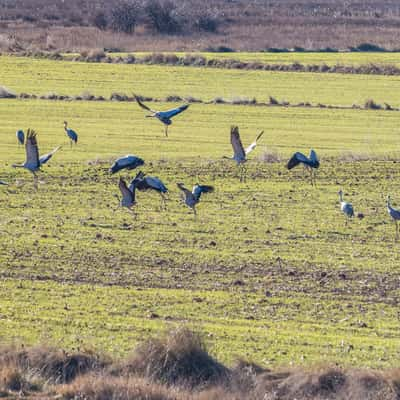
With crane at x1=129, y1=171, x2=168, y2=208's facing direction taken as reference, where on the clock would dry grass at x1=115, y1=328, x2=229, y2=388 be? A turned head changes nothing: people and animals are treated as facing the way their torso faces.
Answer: The dry grass is roughly at 9 o'clock from the crane.

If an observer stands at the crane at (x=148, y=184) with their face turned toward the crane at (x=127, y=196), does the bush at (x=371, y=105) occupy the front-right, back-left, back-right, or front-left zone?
back-right

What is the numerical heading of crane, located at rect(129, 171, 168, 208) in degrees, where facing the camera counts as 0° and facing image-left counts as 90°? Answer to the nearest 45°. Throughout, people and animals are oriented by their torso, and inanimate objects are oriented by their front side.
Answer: approximately 90°

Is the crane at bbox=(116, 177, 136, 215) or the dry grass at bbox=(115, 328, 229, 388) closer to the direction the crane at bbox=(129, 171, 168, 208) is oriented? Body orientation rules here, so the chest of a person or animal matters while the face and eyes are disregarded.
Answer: the crane

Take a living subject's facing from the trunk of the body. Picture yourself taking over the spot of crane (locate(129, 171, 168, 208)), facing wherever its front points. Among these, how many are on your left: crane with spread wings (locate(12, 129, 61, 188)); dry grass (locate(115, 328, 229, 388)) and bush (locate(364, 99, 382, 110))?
1
